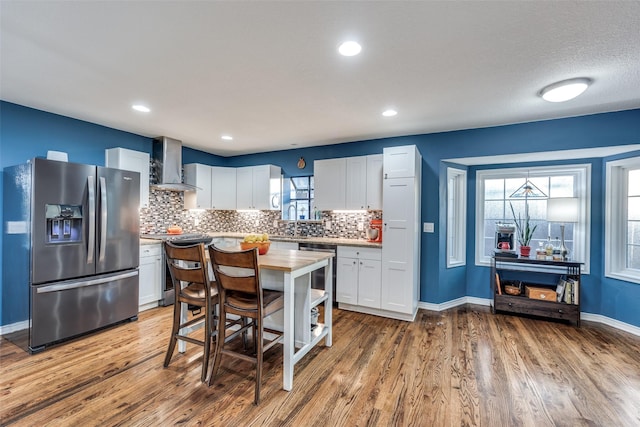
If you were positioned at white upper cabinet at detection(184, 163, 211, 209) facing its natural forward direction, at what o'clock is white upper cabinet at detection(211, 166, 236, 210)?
white upper cabinet at detection(211, 166, 236, 210) is roughly at 10 o'clock from white upper cabinet at detection(184, 163, 211, 209).

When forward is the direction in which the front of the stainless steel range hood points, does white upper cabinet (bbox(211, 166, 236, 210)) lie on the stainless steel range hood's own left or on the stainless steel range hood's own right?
on the stainless steel range hood's own left

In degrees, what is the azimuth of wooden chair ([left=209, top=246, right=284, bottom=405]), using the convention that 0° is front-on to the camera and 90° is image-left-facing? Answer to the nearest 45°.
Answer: approximately 225°

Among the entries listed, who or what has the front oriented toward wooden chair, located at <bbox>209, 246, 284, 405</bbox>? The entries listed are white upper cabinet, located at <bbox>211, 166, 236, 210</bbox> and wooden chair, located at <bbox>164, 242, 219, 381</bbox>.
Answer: the white upper cabinet
